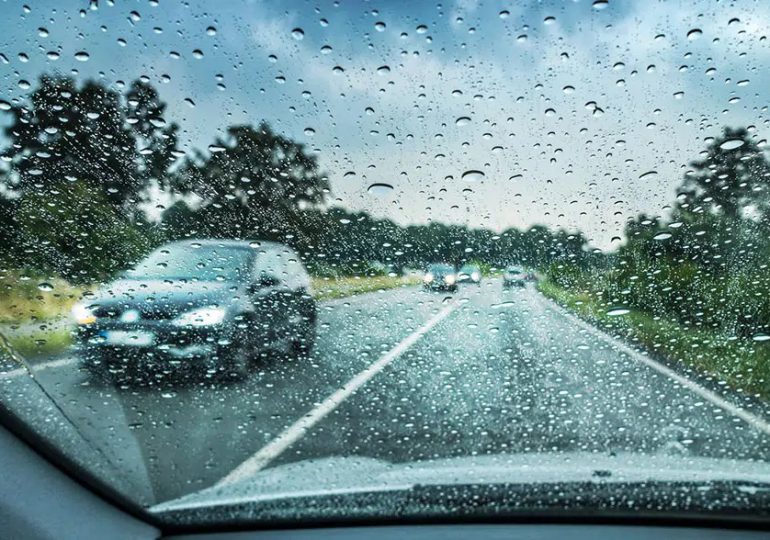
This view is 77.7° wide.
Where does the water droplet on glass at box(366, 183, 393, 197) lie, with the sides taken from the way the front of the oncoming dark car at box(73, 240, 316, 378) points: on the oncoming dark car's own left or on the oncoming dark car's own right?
on the oncoming dark car's own left

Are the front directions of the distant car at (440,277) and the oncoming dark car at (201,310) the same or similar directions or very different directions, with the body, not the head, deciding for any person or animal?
same or similar directions

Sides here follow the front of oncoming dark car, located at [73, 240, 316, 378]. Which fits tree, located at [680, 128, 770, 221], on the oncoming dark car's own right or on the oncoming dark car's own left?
on the oncoming dark car's own left

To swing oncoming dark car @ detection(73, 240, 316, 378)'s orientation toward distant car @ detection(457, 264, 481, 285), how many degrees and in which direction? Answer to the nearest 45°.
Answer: approximately 135° to its left

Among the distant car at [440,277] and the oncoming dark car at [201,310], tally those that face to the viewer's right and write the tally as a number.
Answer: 0

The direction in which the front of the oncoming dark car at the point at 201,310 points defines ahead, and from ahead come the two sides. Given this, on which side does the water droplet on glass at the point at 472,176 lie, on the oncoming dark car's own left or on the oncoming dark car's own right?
on the oncoming dark car's own left

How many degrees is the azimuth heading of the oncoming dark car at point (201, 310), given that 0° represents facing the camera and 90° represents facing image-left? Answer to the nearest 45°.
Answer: approximately 45°

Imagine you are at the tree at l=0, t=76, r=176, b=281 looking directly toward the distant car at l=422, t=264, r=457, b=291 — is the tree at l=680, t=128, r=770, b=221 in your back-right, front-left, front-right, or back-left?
front-right

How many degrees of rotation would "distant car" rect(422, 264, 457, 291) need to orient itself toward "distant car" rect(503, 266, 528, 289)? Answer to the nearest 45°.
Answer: approximately 90° to its left

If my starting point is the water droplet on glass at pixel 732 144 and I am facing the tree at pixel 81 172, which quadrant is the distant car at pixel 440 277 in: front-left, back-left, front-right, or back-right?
front-right

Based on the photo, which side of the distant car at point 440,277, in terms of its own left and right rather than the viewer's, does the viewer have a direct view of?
front
